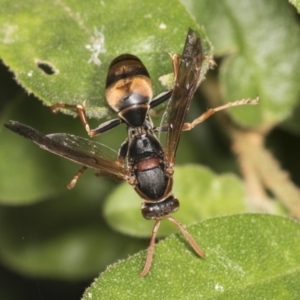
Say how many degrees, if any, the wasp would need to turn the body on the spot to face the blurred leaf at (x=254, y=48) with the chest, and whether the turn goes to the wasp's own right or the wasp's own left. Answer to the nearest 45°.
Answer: approximately 135° to the wasp's own left

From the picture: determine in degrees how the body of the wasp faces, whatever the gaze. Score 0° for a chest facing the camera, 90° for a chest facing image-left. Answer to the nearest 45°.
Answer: approximately 0°
